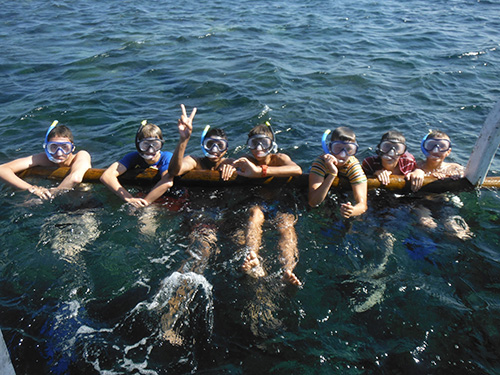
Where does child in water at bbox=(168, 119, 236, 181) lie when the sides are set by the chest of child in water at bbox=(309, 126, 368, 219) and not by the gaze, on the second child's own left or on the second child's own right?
on the second child's own right

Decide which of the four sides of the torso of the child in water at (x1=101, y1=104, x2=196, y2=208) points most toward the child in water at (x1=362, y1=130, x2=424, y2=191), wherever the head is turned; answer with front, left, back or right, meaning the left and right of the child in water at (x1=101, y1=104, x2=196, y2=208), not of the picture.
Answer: left

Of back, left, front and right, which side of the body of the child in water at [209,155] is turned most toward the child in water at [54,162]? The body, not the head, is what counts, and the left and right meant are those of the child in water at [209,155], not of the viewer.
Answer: right

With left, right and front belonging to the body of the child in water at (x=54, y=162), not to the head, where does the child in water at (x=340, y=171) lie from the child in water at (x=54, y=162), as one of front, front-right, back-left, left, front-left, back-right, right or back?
front-left

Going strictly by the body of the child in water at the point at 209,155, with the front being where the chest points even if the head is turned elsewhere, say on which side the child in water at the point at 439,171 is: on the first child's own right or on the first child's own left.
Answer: on the first child's own left

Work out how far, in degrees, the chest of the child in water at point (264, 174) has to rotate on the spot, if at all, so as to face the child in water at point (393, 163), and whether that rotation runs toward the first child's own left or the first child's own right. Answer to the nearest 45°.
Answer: approximately 90° to the first child's own left

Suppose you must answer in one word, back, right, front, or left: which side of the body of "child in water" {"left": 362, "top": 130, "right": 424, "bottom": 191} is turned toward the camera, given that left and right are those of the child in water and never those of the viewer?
front

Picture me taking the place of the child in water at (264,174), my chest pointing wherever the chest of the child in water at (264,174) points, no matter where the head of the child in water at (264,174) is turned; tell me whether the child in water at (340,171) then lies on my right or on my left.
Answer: on my left

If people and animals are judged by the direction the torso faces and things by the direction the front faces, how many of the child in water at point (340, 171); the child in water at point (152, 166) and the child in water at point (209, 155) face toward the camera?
3
